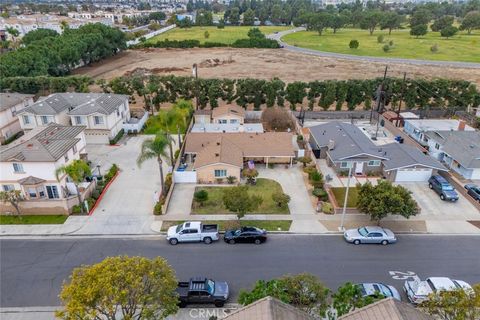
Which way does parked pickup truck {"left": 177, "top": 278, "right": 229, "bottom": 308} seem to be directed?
to the viewer's right

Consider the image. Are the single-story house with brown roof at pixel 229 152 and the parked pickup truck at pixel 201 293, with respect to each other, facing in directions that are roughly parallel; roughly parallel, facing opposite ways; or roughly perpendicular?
roughly perpendicular

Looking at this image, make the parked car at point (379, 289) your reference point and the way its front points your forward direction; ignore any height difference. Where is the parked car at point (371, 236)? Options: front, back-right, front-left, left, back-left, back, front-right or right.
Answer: left

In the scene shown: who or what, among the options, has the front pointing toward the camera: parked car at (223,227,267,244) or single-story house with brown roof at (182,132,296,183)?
the single-story house with brown roof

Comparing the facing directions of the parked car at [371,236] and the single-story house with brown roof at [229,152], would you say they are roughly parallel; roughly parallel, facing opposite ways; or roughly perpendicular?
roughly perpendicular

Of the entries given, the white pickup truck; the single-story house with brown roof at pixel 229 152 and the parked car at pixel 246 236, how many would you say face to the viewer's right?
0

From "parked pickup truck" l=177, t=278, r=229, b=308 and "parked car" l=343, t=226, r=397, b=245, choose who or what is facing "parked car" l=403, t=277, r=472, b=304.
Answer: "parked pickup truck" l=177, t=278, r=229, b=308

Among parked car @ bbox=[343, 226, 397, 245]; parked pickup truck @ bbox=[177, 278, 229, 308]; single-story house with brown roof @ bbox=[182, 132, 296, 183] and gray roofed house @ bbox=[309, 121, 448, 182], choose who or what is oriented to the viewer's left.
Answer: parked car @ bbox=[343, 226, 397, 245]

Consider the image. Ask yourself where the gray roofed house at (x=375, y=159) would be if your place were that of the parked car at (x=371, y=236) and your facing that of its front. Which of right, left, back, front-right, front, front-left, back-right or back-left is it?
right

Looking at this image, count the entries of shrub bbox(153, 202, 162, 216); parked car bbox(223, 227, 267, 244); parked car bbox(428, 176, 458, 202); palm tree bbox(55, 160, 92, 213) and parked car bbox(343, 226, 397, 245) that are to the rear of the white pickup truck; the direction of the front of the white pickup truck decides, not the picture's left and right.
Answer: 3

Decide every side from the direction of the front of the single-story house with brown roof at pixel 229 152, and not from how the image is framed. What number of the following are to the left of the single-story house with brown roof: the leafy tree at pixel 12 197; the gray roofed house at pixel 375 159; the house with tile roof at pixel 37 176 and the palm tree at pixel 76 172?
1

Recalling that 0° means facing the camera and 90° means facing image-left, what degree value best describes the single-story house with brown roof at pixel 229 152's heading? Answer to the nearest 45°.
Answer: approximately 0°

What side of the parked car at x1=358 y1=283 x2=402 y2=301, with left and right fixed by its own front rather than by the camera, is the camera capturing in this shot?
right

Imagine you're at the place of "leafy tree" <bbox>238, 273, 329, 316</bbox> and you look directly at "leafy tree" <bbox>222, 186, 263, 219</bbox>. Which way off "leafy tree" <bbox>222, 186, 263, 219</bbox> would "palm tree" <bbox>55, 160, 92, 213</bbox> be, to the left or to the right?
left

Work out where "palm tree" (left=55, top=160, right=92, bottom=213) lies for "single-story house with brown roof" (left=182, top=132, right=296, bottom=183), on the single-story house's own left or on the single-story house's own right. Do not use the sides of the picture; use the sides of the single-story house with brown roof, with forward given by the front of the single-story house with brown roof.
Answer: on the single-story house's own right

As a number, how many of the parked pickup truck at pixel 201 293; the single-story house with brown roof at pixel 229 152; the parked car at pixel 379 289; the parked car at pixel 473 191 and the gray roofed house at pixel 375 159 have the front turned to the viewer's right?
2

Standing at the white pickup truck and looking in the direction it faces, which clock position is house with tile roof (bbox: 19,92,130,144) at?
The house with tile roof is roughly at 2 o'clock from the white pickup truck.

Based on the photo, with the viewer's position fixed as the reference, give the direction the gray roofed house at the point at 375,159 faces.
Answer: facing the viewer

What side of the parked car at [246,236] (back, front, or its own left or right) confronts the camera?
left
